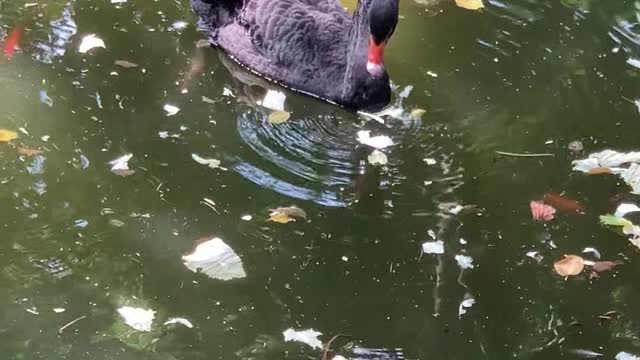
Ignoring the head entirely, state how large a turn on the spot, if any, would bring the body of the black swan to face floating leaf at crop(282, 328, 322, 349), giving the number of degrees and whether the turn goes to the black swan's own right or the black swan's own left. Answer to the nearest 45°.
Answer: approximately 45° to the black swan's own right

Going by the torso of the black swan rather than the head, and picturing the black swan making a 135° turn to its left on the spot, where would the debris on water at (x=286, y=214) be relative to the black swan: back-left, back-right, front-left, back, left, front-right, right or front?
back

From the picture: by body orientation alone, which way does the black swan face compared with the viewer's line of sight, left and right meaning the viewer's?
facing the viewer and to the right of the viewer

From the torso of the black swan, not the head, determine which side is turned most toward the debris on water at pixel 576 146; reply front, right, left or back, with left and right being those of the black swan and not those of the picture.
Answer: front

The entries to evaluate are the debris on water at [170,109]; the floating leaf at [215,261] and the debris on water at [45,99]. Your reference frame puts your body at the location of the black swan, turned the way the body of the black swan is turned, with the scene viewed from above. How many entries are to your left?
0

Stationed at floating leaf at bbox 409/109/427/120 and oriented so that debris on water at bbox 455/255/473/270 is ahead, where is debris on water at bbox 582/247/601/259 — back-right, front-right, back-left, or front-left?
front-left

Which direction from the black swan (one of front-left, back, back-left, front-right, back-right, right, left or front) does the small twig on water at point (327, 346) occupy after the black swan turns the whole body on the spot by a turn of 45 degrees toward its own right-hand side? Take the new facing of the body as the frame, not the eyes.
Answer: front

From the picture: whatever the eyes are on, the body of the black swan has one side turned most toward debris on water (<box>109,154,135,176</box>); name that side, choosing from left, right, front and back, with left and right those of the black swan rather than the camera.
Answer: right

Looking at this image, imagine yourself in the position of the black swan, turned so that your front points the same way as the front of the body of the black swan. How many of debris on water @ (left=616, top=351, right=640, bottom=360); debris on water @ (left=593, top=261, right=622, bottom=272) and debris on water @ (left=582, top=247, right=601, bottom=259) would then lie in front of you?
3

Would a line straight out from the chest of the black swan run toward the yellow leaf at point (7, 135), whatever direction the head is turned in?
no

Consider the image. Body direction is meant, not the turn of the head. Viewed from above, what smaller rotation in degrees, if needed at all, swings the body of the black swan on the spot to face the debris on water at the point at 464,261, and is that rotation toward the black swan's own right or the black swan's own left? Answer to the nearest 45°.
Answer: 0° — it already faces it

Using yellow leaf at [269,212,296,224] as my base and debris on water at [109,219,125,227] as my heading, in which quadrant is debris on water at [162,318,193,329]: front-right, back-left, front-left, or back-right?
front-left

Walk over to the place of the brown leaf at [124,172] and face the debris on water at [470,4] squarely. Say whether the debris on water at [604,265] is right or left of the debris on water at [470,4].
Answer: right

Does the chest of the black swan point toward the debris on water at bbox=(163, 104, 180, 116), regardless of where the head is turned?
no

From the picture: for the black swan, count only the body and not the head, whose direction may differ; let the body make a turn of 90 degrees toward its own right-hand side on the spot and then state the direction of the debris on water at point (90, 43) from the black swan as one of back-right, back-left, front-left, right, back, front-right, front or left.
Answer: front-right

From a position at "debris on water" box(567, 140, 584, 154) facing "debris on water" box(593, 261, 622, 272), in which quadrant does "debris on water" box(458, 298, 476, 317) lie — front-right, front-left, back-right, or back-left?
front-right

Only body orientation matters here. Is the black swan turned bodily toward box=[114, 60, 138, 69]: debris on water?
no

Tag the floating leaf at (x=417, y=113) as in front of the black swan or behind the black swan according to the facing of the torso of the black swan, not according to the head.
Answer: in front

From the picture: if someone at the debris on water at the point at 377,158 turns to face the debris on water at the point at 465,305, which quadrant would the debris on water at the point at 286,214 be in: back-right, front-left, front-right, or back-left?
front-right

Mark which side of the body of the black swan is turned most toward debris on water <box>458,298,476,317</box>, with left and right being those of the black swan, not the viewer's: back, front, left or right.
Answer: front

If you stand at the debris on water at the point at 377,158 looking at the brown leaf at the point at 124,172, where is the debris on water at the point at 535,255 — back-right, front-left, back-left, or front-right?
back-left
